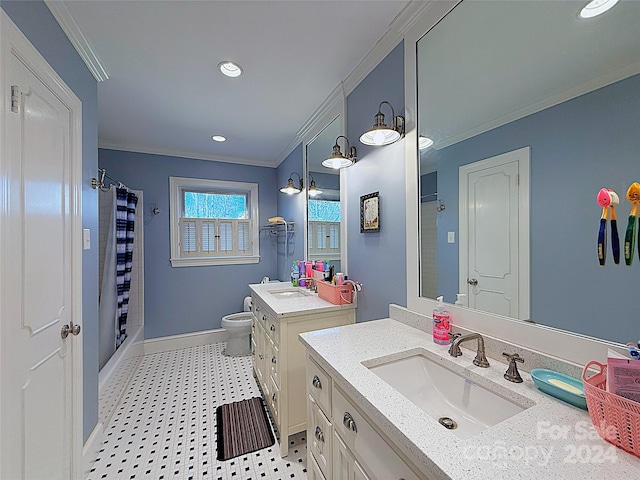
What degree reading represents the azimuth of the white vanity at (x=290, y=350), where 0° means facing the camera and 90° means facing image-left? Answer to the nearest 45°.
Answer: approximately 90°

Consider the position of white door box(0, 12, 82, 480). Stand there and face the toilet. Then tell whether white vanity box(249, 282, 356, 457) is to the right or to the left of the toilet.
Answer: right

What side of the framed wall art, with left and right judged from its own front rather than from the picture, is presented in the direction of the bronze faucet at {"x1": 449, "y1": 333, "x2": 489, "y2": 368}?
left

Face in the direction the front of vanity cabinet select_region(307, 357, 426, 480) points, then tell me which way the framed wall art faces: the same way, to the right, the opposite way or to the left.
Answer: the same way

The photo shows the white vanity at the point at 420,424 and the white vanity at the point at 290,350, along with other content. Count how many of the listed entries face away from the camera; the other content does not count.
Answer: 0

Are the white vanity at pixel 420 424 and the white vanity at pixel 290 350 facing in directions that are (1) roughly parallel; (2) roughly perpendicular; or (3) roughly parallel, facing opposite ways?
roughly parallel

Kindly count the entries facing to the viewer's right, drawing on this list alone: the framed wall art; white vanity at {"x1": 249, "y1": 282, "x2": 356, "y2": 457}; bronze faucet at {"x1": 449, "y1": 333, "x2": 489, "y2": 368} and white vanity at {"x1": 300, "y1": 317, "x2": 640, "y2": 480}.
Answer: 0

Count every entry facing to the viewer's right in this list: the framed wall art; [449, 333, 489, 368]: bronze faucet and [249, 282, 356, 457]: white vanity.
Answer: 0

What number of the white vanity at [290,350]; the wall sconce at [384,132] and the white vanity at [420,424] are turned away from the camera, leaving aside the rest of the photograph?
0

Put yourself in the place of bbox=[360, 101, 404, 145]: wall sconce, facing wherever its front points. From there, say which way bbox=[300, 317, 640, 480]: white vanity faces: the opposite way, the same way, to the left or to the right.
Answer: the same way

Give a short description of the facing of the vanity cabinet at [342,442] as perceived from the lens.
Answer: facing the viewer and to the left of the viewer

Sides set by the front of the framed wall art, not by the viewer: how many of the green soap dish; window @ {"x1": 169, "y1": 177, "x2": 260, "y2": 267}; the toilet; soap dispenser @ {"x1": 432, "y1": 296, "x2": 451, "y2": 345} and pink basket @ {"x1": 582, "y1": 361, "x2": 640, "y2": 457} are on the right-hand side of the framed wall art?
2

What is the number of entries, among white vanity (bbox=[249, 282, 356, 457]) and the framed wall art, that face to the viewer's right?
0

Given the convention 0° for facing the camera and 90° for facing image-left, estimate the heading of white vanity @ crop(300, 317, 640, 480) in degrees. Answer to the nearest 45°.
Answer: approximately 45°

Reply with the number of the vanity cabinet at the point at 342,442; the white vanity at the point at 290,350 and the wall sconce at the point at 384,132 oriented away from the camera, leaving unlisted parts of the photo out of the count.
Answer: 0

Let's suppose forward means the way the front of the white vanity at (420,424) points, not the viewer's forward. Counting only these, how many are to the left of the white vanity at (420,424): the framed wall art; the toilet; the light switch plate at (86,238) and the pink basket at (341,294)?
0
